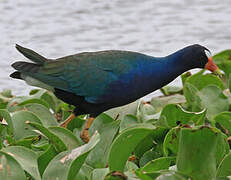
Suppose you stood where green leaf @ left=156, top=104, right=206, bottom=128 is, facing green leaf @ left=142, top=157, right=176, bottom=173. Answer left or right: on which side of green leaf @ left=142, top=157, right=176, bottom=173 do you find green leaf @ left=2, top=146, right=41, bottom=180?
right

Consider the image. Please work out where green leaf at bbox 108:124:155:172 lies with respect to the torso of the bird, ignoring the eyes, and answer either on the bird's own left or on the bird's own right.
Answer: on the bird's own right

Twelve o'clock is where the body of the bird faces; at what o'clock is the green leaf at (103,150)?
The green leaf is roughly at 3 o'clock from the bird.

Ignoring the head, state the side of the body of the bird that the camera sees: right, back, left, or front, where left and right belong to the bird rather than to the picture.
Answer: right

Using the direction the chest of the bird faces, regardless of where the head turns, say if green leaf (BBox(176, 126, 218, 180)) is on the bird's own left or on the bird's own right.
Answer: on the bird's own right

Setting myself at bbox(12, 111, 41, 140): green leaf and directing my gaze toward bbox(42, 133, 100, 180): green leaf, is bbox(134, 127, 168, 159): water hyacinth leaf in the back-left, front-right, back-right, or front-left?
front-left

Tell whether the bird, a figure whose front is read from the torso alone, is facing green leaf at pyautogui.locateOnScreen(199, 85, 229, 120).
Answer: yes

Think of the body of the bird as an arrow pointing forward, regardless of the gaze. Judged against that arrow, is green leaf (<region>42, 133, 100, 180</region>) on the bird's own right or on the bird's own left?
on the bird's own right

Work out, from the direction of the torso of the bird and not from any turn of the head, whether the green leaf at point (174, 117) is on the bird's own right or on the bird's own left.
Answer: on the bird's own right
